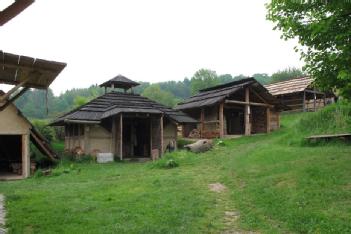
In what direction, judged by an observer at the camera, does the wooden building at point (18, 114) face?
facing the viewer

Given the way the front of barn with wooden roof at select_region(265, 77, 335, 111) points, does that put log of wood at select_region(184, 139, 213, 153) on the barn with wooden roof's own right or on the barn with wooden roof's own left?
on the barn with wooden roof's own right

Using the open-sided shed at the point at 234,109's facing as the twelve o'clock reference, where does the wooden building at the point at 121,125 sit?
The wooden building is roughly at 3 o'clock from the open-sided shed.

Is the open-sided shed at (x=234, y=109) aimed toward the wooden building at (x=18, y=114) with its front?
no

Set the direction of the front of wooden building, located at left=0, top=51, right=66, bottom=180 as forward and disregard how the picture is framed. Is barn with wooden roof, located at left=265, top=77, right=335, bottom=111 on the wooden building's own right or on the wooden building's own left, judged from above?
on the wooden building's own left

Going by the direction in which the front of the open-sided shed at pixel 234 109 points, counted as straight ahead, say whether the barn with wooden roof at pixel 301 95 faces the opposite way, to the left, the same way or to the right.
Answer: the same way

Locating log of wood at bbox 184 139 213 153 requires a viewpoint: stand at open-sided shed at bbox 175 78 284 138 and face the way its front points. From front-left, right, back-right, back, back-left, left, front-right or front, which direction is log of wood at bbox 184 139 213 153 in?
front-right

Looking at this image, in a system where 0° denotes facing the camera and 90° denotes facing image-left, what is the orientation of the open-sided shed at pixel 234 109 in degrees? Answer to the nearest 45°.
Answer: approximately 315°

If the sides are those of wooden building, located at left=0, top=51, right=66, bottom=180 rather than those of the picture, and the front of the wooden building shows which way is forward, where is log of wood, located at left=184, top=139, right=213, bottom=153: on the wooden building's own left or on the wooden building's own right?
on the wooden building's own left

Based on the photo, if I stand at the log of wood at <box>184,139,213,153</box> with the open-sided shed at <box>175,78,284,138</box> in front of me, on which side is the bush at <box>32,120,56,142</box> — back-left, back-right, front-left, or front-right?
front-left
